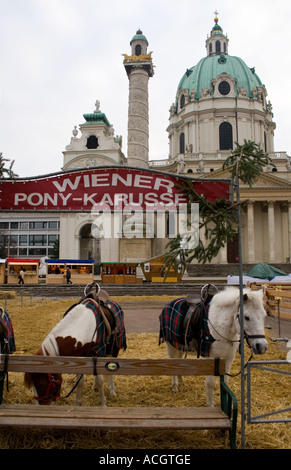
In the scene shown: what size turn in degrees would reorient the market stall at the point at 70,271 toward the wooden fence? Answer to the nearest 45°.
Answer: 0° — it already faces it

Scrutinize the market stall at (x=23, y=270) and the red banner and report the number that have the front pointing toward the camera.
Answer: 2

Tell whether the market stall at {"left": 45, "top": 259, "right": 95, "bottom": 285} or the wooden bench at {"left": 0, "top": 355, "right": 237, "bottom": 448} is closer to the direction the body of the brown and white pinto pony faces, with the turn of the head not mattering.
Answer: the wooden bench

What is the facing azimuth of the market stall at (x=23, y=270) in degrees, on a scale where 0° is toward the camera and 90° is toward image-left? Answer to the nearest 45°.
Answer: approximately 0°

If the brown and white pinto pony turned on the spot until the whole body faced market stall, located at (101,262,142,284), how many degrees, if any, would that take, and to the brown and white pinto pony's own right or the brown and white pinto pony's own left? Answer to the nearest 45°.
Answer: approximately 135° to the brown and white pinto pony's own right
